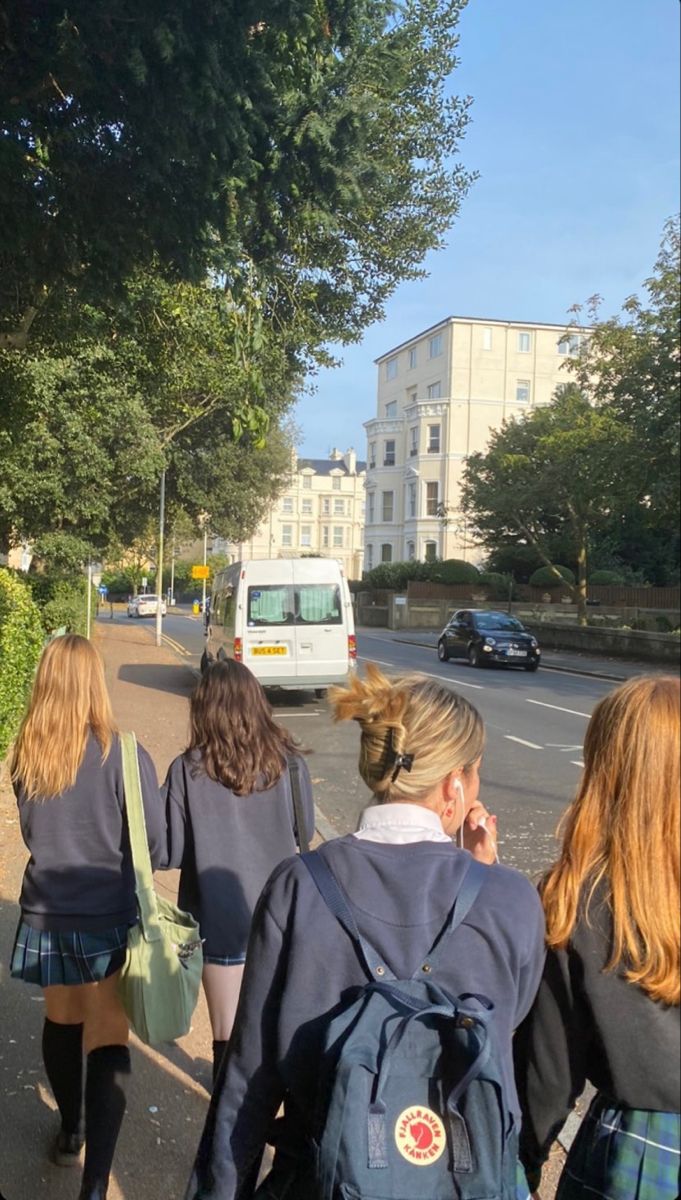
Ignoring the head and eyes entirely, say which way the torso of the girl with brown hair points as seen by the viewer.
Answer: away from the camera

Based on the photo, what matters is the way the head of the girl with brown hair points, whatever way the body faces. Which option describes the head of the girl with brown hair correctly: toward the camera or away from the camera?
away from the camera

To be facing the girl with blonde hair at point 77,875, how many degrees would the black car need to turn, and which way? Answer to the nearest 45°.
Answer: approximately 45° to its right

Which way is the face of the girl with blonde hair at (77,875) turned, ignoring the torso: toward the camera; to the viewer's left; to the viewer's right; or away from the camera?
away from the camera

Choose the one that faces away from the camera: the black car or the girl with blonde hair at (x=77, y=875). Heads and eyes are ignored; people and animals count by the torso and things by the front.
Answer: the girl with blonde hair

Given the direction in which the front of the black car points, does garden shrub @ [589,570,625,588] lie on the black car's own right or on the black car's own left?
on the black car's own left

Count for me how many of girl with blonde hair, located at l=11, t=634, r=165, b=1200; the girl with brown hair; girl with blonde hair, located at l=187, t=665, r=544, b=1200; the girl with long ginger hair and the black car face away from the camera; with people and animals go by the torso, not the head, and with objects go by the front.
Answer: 4

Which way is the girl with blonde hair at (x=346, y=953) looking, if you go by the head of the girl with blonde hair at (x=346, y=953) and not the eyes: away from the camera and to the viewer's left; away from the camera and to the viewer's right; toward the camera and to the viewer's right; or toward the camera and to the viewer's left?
away from the camera and to the viewer's right

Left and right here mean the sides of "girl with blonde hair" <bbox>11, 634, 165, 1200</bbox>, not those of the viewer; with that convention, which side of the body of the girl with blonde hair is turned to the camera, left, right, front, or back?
back

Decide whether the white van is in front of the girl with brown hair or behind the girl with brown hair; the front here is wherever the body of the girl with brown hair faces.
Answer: in front

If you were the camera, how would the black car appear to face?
facing the viewer and to the right of the viewer

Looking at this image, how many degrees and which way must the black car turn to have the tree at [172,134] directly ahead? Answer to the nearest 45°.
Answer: approximately 45° to its right

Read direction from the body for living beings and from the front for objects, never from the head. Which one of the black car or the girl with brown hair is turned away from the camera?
the girl with brown hair

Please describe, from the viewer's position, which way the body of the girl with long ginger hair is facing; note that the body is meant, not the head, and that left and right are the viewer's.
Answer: facing away from the viewer

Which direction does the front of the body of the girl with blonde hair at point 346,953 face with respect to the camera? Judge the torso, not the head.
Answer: away from the camera

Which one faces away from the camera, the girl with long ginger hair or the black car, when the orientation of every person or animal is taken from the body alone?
the girl with long ginger hair

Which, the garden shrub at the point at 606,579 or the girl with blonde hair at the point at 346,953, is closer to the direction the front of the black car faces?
the girl with blonde hair
